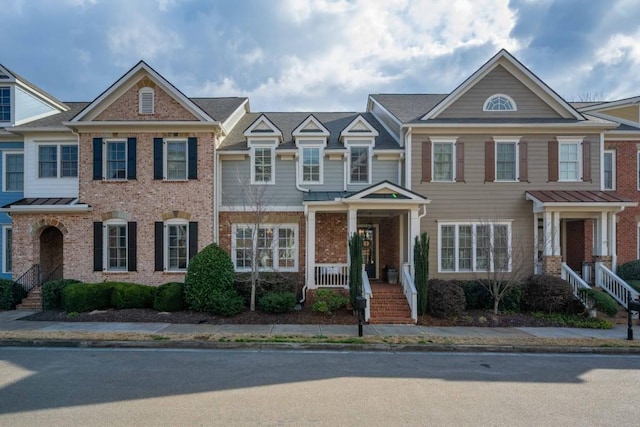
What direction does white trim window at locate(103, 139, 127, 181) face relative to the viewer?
toward the camera

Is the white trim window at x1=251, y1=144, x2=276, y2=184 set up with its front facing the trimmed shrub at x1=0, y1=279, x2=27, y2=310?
no

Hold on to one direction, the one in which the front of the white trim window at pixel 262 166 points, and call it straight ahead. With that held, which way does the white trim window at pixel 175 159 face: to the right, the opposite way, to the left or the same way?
the same way

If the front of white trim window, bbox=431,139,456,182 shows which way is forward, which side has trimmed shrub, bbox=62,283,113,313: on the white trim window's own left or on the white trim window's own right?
on the white trim window's own right

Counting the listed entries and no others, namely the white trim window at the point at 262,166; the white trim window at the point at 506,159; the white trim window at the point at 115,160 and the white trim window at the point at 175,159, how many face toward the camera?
4

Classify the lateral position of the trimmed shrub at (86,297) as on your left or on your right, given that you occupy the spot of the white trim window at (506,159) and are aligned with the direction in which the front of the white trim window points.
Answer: on your right

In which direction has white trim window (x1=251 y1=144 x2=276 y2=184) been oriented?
toward the camera

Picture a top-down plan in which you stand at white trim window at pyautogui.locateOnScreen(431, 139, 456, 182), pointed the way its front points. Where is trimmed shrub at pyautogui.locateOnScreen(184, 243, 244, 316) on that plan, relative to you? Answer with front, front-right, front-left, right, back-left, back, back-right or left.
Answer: front-right

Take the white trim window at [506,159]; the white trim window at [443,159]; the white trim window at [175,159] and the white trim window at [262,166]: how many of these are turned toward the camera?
4

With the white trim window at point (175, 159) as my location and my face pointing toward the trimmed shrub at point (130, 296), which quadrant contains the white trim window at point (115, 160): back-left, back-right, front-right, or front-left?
front-right

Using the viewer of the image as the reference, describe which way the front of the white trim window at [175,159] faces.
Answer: facing the viewer
